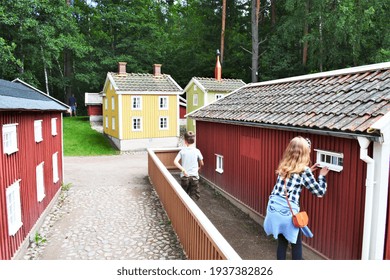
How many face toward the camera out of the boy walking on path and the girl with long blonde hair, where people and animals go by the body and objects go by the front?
0

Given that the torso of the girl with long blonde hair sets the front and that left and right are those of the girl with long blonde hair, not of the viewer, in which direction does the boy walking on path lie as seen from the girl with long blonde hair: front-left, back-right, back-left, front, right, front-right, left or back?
left

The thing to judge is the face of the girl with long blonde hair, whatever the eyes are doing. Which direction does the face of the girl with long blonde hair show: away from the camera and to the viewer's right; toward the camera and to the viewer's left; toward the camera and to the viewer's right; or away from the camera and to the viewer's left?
away from the camera and to the viewer's right

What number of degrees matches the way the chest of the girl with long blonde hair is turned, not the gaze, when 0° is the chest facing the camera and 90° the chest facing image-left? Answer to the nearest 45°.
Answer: approximately 225°

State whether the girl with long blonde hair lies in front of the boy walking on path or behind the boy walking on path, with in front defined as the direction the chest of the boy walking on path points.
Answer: behind

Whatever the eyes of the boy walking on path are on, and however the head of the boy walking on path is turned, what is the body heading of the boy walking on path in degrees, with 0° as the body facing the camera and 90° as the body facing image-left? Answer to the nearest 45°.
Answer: approximately 180°

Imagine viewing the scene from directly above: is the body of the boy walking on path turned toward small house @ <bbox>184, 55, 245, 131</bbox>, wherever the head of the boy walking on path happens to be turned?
yes

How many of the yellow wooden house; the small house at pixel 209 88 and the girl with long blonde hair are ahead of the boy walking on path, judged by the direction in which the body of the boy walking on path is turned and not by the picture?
2

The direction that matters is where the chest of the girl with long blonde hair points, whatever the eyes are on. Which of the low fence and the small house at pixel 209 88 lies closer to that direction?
the small house

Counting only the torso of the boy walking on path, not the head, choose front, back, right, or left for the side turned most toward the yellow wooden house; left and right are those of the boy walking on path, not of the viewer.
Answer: front

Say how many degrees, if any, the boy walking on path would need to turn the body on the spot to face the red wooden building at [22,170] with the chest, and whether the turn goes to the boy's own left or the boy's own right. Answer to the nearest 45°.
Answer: approximately 90° to the boy's own left

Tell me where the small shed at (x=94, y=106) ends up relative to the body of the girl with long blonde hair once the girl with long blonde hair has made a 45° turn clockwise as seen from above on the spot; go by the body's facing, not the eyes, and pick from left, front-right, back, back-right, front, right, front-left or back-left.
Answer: back-left

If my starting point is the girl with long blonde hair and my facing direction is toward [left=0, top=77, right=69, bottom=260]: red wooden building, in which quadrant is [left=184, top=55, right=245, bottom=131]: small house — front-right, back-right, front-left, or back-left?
front-right
